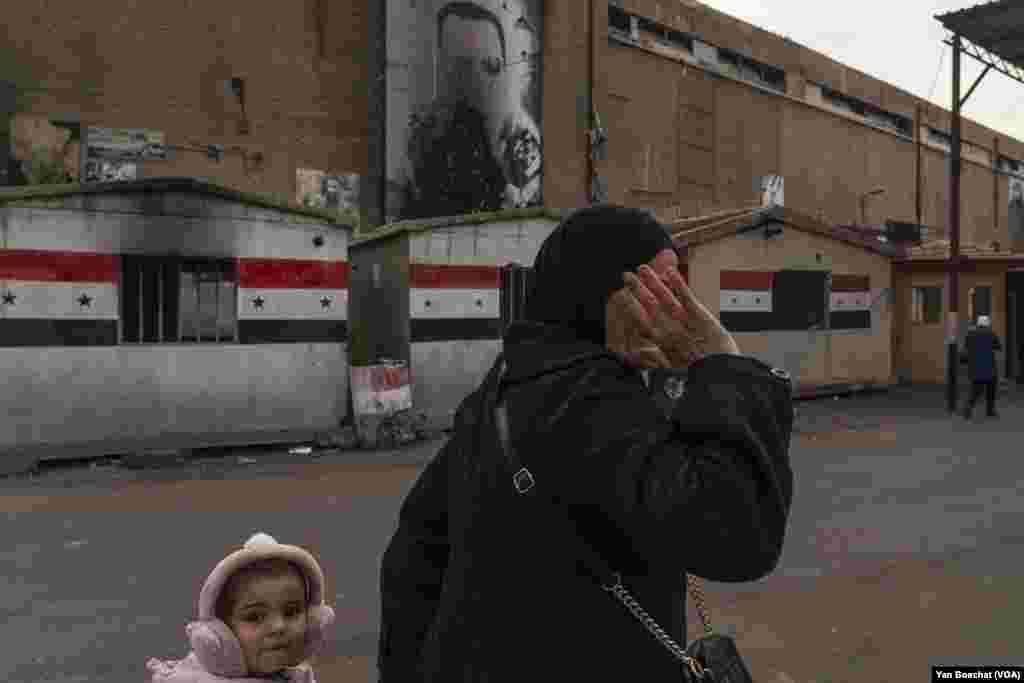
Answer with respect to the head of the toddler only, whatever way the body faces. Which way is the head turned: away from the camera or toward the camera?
toward the camera

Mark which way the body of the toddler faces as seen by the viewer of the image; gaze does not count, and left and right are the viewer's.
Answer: facing the viewer and to the right of the viewer

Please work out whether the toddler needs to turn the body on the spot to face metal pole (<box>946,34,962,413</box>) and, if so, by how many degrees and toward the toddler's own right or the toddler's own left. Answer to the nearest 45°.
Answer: approximately 90° to the toddler's own left

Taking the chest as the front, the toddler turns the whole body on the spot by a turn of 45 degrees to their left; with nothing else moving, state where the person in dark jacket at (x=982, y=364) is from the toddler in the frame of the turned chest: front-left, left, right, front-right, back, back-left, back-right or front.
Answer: front-left

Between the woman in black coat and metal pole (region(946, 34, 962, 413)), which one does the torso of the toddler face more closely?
the woman in black coat
